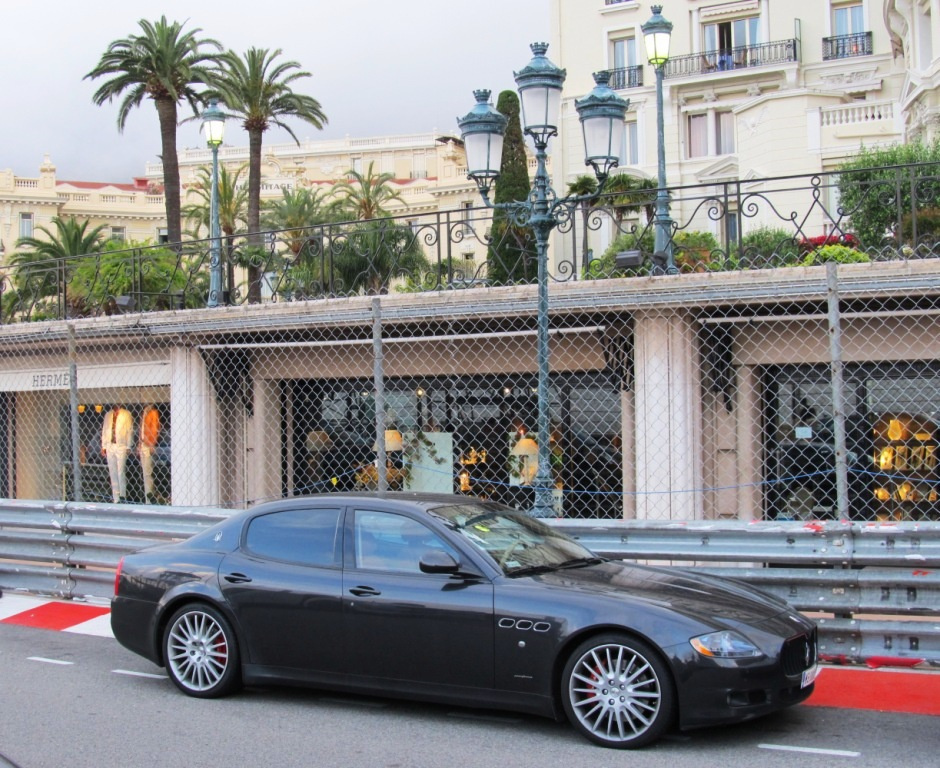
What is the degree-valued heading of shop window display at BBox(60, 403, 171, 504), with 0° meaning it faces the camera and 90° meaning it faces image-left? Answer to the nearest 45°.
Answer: approximately 0°

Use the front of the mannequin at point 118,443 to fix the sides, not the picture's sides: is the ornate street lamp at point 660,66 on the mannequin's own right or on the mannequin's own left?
on the mannequin's own left

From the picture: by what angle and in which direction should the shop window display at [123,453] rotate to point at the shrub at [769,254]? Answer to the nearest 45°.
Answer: approximately 45° to its left

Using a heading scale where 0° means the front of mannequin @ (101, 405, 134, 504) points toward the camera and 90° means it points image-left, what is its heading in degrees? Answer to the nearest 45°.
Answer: approximately 0°

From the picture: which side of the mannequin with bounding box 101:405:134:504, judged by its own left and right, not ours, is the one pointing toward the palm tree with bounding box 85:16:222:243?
back

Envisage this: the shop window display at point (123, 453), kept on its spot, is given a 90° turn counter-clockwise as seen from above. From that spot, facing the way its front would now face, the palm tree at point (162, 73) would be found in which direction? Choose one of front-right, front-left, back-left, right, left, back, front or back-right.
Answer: left

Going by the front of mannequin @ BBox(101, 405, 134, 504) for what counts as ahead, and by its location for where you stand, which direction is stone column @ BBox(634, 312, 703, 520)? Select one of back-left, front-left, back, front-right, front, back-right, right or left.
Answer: front-left

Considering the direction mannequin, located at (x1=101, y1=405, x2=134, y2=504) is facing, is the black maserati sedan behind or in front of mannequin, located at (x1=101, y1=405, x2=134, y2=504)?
in front

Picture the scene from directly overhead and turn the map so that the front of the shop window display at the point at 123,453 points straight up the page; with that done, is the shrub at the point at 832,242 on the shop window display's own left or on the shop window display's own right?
on the shop window display's own left

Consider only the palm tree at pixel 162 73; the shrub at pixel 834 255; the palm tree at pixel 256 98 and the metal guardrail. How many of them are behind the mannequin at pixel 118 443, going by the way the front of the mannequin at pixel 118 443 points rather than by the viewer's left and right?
2

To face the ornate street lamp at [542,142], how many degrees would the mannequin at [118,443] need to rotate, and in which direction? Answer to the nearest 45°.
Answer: approximately 45° to its left
